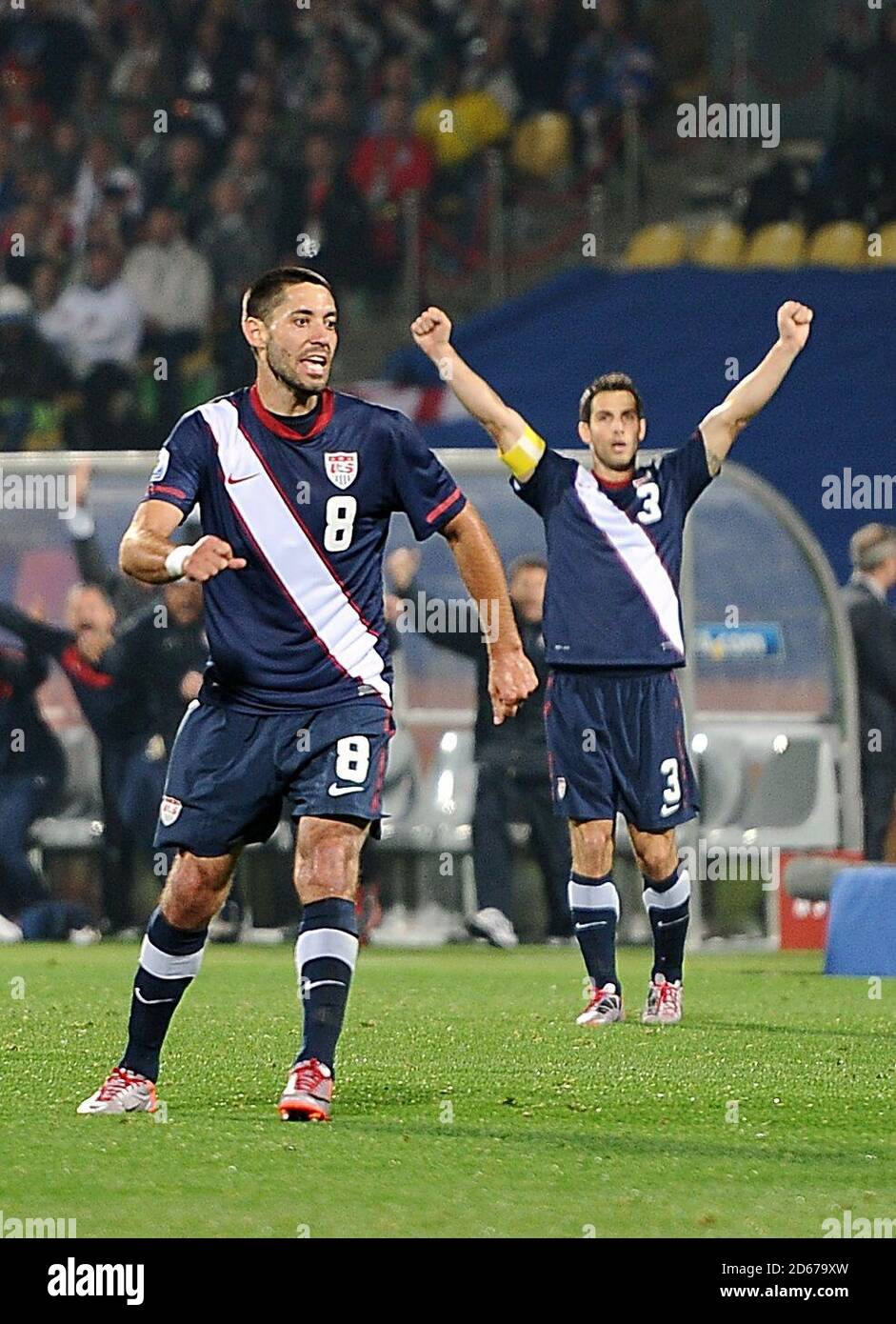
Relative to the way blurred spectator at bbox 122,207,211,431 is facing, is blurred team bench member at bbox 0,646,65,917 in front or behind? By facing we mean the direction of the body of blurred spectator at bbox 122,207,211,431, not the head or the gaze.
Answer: in front

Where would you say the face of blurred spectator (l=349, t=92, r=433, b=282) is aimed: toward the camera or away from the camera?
toward the camera

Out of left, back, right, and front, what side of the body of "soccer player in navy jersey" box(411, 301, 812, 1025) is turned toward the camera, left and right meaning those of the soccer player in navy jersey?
front

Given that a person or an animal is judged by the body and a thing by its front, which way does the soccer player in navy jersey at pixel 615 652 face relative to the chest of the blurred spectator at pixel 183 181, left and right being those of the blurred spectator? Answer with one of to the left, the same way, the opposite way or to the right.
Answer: the same way

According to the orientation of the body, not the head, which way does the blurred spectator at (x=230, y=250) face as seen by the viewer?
toward the camera

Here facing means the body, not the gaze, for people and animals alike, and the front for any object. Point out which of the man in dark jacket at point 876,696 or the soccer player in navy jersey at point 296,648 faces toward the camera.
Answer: the soccer player in navy jersey

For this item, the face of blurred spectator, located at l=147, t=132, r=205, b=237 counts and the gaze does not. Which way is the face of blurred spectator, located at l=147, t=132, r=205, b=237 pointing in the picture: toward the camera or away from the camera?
toward the camera

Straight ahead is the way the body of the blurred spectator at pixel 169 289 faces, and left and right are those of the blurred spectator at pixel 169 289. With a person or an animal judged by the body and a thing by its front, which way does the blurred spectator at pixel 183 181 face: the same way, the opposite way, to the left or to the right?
the same way

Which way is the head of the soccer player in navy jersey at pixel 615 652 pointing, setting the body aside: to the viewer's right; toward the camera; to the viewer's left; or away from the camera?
toward the camera

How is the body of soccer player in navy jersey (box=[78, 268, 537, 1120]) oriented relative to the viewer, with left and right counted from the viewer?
facing the viewer

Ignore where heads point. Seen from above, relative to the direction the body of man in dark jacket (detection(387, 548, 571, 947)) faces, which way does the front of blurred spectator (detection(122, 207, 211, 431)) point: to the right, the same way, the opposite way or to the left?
the same way

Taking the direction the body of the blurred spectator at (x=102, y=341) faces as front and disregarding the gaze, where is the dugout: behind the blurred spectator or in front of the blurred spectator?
in front

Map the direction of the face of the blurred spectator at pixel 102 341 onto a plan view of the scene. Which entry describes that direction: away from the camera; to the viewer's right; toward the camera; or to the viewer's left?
toward the camera

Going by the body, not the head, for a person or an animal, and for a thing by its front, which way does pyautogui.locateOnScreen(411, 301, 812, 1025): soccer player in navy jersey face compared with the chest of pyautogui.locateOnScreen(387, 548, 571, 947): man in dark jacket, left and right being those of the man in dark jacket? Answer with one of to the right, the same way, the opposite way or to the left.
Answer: the same way
